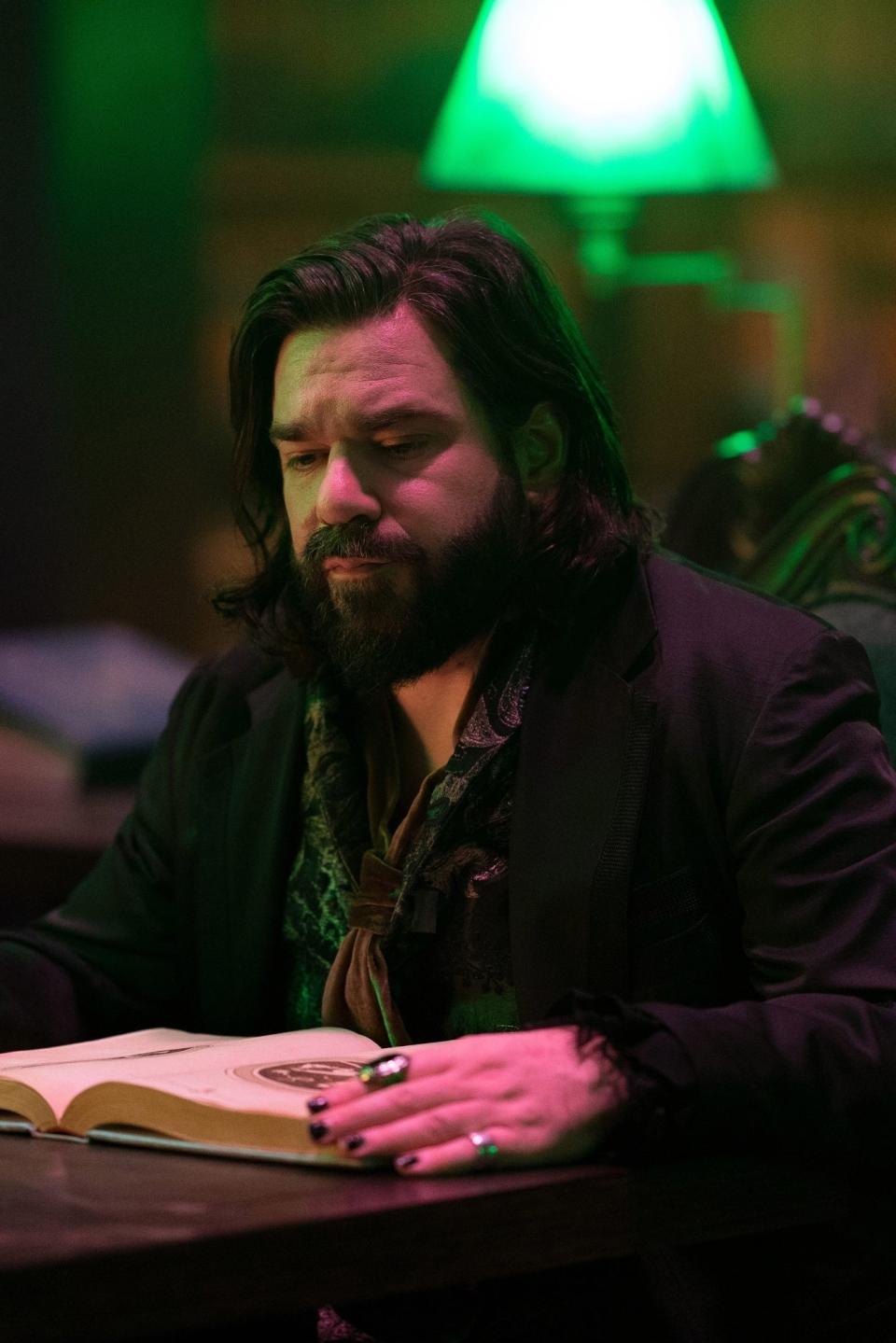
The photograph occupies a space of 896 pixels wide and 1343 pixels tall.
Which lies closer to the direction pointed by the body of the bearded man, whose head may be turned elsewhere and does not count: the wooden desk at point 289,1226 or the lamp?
the wooden desk

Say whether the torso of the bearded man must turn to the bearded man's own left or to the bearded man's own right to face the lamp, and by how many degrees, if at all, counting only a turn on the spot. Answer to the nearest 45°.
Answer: approximately 135° to the bearded man's own right

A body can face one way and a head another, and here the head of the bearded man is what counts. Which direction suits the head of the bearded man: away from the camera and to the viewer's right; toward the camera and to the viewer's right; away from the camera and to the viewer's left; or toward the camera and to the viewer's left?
toward the camera and to the viewer's left

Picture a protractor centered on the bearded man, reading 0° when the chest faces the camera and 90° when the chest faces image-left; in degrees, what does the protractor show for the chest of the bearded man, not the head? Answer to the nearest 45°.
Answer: approximately 45°
